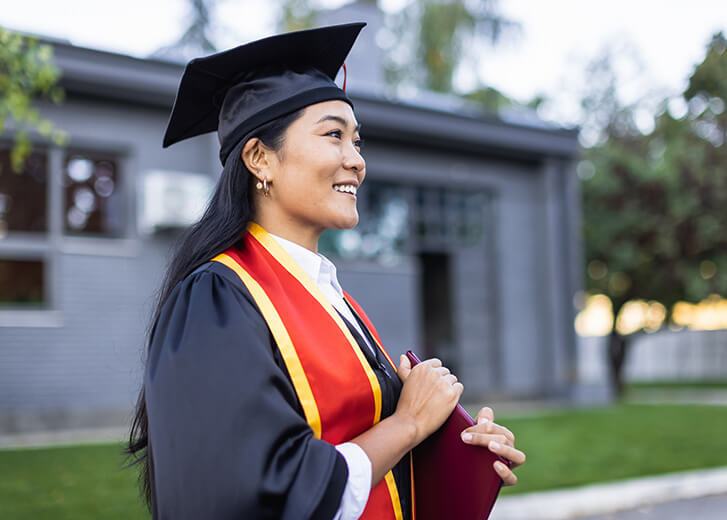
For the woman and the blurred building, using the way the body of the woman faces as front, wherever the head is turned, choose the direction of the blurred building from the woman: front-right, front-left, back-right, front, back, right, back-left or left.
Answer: left

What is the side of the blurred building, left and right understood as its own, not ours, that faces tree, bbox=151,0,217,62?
back

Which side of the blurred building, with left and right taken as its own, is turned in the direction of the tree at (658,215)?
left

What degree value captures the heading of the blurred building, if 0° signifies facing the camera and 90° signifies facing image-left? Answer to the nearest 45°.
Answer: approximately 315°

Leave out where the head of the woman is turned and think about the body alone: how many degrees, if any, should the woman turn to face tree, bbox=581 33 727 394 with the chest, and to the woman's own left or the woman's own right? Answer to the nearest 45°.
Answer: approximately 45° to the woman's own left

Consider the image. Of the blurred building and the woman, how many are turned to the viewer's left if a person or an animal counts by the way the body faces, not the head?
0

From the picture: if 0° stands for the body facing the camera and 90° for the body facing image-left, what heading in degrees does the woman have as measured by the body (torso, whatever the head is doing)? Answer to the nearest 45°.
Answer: approximately 270°
